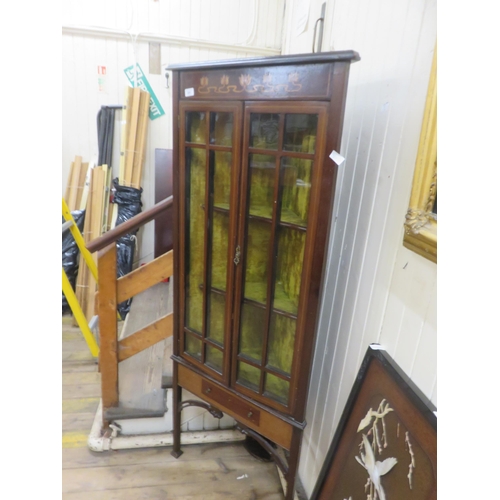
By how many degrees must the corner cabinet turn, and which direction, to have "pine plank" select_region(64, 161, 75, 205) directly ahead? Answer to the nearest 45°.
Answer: approximately 90° to its right

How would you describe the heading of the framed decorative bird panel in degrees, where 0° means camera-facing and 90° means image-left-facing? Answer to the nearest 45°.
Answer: approximately 45°

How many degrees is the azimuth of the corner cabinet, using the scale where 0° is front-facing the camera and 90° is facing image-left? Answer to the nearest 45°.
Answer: approximately 45°

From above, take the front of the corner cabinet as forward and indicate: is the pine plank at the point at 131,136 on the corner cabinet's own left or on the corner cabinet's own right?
on the corner cabinet's own right

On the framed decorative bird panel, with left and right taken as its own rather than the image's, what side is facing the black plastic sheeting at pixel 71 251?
right
